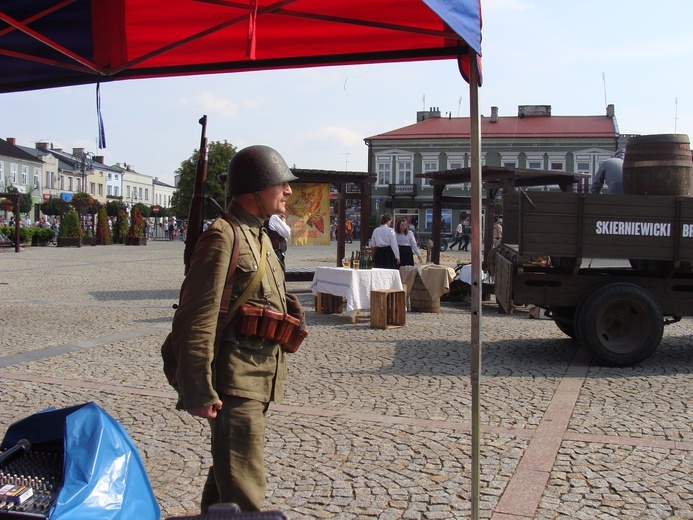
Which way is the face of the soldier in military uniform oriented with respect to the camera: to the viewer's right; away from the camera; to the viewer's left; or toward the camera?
to the viewer's right

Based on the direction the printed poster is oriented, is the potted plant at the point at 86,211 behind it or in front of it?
behind

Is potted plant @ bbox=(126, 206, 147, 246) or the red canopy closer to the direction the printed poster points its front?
the red canopy

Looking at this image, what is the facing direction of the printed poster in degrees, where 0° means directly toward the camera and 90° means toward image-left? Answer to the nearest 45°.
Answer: approximately 0°

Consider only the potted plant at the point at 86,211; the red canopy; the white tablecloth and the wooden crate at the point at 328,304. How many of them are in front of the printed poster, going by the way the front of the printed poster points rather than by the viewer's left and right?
3

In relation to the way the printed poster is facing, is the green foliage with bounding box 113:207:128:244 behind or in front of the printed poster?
behind

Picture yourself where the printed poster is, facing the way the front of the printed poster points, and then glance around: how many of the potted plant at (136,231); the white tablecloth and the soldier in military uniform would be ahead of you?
2

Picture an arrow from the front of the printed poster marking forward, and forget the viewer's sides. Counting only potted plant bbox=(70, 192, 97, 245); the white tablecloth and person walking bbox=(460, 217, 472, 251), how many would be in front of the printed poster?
1

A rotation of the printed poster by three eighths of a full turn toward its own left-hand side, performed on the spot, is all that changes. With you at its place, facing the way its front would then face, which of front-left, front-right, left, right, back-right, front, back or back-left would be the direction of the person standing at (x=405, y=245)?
front-right

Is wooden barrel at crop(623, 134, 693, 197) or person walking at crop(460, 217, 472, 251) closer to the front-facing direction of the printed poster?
the wooden barrel

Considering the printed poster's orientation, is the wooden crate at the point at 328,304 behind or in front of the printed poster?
in front

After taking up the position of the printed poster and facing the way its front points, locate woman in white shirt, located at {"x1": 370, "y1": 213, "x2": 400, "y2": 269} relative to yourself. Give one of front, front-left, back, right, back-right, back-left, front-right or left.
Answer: front-left

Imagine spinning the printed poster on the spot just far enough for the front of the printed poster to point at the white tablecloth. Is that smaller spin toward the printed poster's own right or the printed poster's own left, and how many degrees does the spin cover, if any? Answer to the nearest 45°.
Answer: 0° — it already faces it

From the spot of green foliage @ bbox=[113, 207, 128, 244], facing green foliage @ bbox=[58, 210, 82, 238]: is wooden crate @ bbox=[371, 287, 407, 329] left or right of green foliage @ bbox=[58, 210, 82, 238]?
left

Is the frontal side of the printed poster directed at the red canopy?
yes

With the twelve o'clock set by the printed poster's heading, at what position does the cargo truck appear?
The cargo truck is roughly at 11 o'clock from the printed poster.

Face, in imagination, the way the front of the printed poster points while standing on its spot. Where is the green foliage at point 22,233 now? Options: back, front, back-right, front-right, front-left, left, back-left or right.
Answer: back-right

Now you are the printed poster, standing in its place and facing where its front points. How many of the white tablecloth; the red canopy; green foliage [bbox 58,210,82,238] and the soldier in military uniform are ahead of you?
3

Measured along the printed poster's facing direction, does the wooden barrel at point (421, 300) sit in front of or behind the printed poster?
in front
